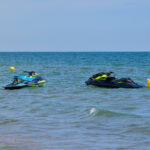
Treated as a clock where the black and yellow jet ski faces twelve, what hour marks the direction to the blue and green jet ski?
The blue and green jet ski is roughly at 12 o'clock from the black and yellow jet ski.

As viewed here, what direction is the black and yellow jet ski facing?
to the viewer's left
